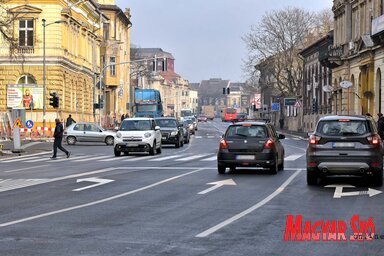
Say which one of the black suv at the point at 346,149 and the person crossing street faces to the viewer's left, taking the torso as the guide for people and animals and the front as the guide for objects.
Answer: the person crossing street

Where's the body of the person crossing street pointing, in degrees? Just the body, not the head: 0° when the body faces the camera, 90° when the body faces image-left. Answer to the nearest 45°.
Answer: approximately 90°

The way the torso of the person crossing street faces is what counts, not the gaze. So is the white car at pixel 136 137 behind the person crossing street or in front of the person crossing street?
behind

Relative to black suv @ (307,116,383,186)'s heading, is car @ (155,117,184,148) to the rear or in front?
in front

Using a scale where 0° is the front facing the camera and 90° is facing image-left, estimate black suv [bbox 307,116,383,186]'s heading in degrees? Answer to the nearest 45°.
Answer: approximately 180°

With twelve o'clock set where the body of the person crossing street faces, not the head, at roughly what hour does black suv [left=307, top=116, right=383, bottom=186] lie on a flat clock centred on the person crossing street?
The black suv is roughly at 8 o'clock from the person crossing street.
